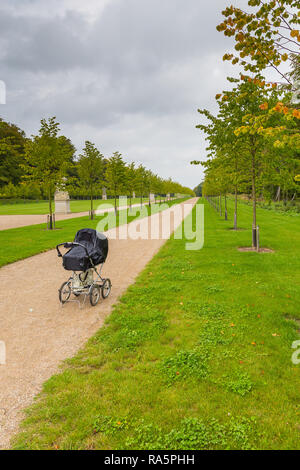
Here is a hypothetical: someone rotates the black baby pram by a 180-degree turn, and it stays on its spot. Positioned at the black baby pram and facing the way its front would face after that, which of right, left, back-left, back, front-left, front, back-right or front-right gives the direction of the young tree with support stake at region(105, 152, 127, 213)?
back-right

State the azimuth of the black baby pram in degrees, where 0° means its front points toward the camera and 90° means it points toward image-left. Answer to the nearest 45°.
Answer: approximately 225°
